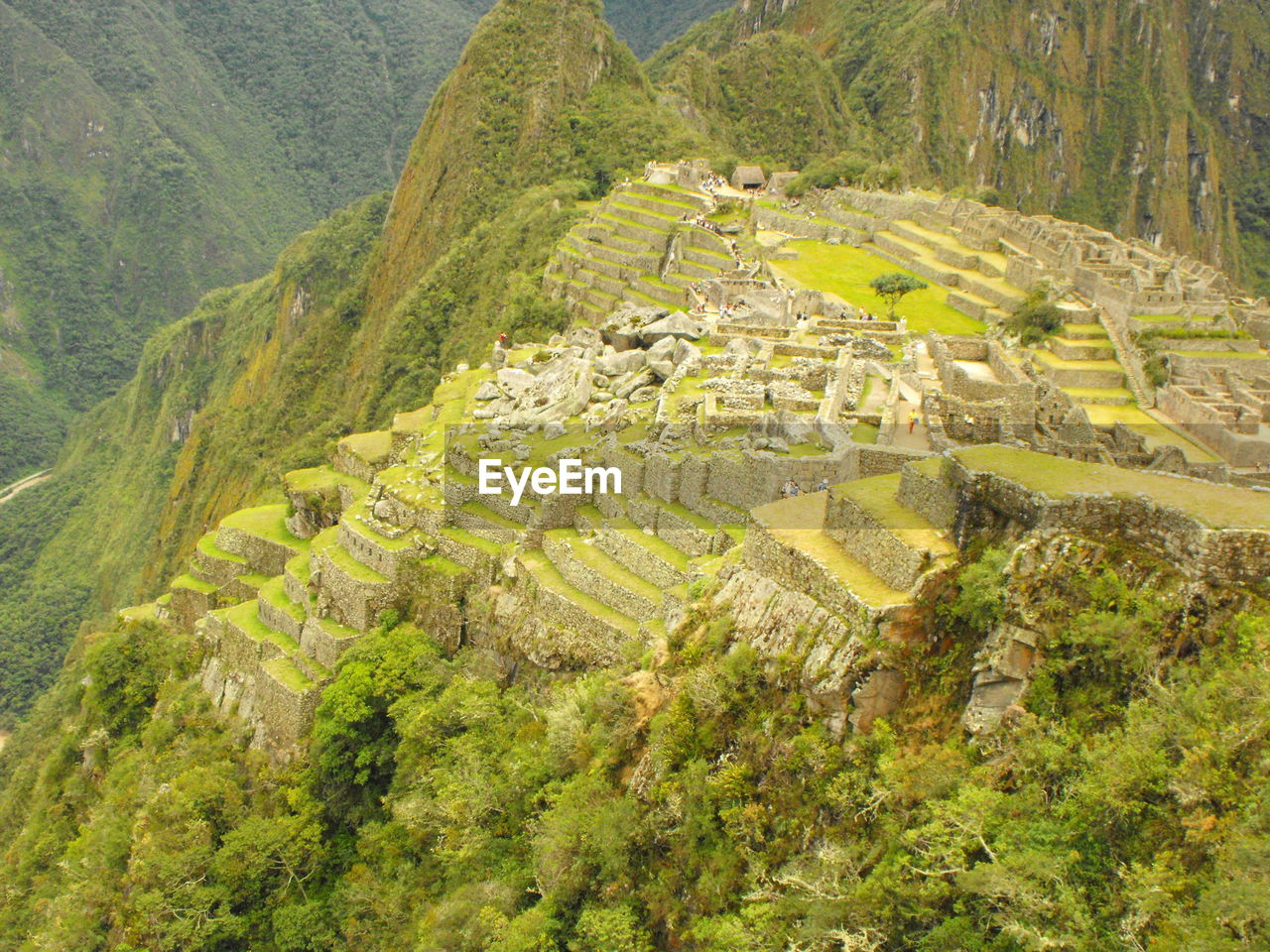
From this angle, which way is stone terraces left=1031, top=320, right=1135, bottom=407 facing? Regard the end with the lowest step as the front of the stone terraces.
toward the camera

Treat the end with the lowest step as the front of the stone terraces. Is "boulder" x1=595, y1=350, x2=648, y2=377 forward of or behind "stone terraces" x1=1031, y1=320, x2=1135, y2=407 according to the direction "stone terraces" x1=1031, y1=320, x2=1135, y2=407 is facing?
forward

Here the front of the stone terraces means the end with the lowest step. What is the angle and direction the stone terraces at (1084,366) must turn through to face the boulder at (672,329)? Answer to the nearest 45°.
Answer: approximately 45° to its right

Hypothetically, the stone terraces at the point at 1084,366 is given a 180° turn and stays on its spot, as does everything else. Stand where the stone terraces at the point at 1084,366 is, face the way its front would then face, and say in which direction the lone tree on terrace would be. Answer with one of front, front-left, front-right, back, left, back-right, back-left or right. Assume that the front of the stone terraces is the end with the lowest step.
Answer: front-left

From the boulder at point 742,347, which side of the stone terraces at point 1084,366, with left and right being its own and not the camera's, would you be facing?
right

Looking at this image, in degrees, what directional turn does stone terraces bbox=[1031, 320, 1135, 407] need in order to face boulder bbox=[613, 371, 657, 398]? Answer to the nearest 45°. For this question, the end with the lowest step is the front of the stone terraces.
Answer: approximately 45° to its right

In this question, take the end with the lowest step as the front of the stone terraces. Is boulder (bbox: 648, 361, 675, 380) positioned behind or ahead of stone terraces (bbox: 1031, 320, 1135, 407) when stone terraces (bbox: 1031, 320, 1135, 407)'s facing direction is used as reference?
ahead

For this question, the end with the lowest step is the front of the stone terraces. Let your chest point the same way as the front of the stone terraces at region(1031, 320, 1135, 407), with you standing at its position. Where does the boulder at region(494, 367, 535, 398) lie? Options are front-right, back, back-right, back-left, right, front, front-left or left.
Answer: front-right
